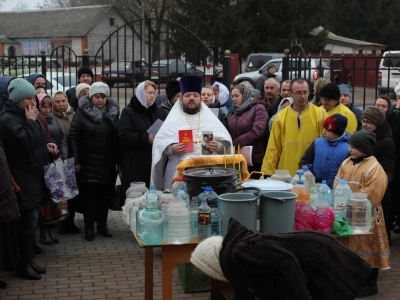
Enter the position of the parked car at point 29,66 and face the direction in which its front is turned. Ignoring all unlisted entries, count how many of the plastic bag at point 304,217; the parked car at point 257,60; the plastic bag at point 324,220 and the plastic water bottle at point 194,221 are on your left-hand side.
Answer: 3

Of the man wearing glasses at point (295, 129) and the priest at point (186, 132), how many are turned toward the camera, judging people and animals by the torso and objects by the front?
2

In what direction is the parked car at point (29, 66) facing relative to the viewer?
to the viewer's left

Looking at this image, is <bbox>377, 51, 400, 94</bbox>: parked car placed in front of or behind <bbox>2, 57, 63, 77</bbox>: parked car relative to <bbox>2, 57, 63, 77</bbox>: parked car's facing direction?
behind

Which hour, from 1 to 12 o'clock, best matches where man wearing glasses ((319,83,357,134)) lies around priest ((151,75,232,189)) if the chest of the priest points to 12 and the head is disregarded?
The man wearing glasses is roughly at 8 o'clock from the priest.

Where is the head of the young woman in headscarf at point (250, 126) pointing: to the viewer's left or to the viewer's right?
to the viewer's left

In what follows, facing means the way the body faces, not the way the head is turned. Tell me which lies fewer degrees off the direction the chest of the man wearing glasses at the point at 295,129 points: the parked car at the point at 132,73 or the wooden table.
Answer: the wooden table
